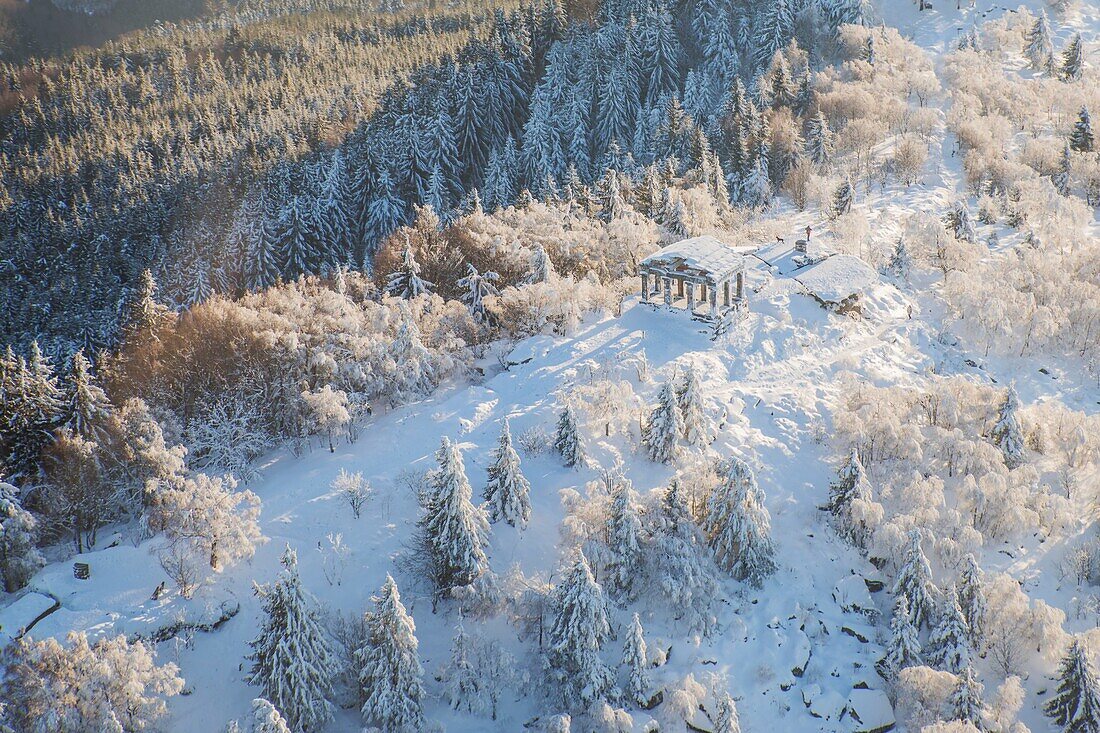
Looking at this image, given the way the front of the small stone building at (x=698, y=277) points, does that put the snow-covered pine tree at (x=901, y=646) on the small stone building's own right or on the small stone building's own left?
on the small stone building's own left

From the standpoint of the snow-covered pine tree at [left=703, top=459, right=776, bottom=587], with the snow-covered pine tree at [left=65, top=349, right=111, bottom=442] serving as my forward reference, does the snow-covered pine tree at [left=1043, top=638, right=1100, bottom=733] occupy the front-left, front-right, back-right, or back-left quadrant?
back-left

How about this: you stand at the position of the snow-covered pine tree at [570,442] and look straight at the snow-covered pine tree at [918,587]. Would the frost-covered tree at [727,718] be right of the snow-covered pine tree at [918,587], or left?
right

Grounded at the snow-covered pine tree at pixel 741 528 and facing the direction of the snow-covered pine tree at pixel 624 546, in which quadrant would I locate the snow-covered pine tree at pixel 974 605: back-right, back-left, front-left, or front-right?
back-left

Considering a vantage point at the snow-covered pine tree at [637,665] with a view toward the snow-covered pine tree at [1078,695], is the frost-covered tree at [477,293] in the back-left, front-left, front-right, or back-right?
back-left

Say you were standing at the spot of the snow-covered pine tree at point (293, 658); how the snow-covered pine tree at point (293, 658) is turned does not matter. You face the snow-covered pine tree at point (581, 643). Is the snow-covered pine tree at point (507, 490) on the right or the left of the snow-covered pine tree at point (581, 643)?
left

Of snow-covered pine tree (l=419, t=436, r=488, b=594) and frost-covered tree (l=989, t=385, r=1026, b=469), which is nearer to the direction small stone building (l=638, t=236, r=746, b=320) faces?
the snow-covered pine tree

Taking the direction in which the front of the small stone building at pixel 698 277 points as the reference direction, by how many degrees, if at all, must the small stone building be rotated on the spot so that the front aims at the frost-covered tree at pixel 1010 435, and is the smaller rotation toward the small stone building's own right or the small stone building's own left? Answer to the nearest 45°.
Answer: approximately 90° to the small stone building's own left

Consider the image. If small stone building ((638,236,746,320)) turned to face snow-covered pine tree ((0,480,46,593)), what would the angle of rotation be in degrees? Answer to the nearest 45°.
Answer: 0° — it already faces it

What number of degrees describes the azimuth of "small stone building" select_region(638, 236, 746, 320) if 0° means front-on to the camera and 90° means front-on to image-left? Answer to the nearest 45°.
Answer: approximately 45°
